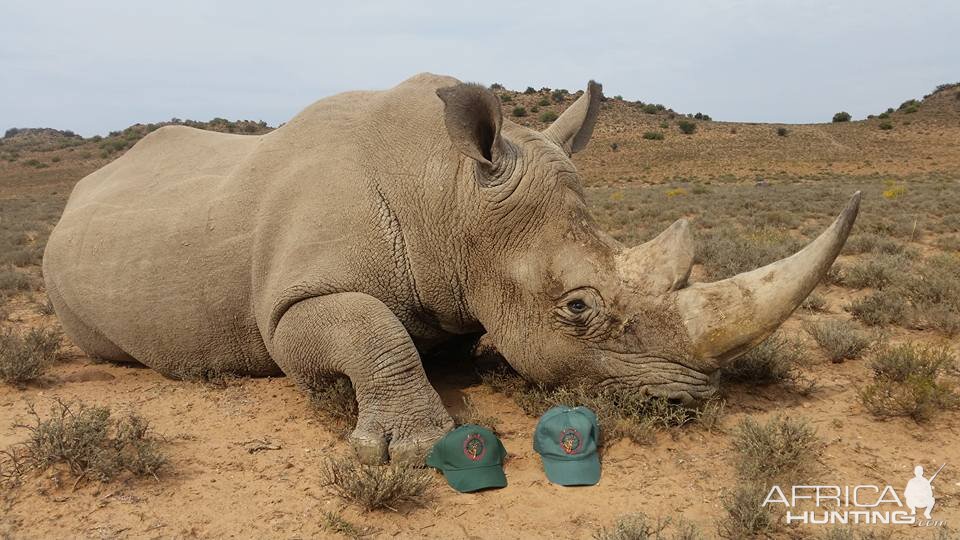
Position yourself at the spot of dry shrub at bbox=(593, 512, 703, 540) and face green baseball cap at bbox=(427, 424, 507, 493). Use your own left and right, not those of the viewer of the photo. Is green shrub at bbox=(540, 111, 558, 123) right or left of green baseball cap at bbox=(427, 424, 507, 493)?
right

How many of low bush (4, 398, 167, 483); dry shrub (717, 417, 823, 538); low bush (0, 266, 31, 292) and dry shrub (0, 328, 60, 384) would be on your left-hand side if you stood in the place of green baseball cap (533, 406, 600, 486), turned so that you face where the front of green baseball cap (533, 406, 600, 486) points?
1

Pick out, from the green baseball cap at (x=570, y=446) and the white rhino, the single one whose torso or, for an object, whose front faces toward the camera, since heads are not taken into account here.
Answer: the green baseball cap

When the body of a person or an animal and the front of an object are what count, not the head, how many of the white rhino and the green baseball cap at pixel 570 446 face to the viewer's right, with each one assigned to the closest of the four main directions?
1

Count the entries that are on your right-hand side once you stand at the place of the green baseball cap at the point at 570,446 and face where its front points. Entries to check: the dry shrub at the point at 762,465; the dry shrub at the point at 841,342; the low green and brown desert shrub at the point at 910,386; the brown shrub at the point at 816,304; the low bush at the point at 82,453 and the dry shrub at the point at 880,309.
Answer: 1

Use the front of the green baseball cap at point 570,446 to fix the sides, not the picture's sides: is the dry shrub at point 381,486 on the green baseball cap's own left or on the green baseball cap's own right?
on the green baseball cap's own right

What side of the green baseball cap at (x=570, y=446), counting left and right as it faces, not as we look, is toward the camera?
front

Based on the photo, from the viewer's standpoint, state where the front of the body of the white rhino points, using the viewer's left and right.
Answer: facing to the right of the viewer

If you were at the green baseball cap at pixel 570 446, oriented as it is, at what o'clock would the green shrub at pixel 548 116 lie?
The green shrub is roughly at 6 o'clock from the green baseball cap.

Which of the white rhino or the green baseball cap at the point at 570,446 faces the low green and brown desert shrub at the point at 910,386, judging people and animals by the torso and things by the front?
the white rhino

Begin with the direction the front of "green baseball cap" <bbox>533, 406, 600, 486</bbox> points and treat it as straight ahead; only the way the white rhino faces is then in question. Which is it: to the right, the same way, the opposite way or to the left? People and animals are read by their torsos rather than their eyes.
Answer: to the left

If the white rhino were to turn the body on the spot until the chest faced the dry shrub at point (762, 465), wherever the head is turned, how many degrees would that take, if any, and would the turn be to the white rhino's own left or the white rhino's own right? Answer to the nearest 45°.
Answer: approximately 45° to the white rhino's own right

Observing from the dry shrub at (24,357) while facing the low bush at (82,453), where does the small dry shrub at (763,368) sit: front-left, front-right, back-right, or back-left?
front-left

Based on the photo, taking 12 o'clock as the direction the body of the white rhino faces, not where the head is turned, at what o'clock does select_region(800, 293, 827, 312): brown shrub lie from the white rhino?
The brown shrub is roughly at 11 o'clock from the white rhino.

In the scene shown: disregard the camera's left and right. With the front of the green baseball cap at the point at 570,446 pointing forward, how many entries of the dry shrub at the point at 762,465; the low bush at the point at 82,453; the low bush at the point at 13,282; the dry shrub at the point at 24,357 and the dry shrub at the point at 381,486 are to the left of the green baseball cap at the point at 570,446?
1

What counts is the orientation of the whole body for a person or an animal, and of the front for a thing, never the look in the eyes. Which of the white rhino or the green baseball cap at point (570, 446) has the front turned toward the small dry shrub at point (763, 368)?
the white rhino

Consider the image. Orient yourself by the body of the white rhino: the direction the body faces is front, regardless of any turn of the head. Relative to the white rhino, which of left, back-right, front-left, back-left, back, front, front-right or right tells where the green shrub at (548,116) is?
left

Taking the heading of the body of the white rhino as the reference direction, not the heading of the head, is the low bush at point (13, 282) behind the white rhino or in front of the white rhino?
behind
